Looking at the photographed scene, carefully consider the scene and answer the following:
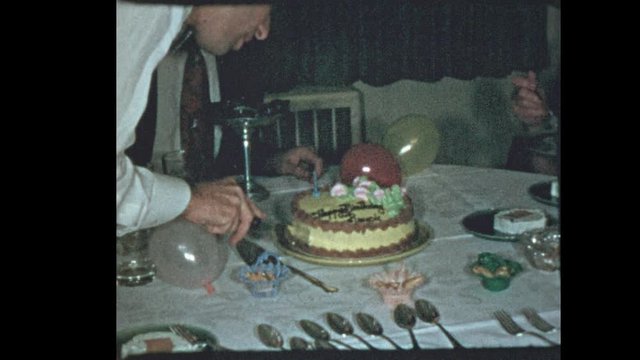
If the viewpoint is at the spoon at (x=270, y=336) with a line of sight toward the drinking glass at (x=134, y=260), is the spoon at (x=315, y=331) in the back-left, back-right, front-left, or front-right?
back-right

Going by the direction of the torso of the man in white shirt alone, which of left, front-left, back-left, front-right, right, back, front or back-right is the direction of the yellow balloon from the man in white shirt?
front-left

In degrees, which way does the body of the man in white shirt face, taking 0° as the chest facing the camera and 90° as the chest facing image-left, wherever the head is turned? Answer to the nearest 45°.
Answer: approximately 270°
